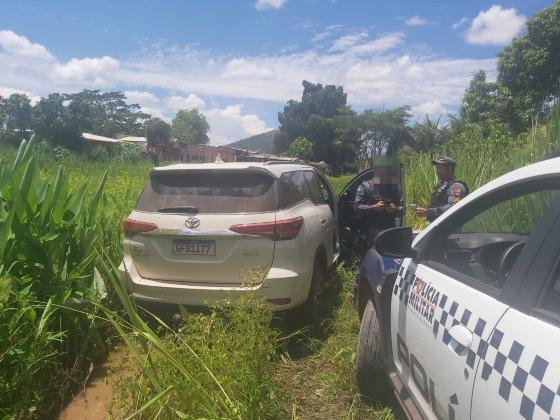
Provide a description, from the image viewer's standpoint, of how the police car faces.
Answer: facing away from the viewer and to the left of the viewer

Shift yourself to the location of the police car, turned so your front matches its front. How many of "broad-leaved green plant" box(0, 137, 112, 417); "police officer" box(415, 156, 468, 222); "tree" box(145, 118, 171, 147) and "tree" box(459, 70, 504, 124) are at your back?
0

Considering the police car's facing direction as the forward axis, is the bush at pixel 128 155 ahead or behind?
ahead

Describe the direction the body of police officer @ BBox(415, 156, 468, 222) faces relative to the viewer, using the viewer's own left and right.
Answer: facing the viewer and to the left of the viewer

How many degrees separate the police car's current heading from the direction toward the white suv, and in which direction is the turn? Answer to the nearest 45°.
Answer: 0° — it already faces it

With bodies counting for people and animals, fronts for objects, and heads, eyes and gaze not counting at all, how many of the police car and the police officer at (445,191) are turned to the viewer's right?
0

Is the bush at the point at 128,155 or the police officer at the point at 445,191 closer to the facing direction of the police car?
the bush

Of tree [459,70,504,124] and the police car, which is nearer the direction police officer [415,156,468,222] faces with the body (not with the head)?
the police car

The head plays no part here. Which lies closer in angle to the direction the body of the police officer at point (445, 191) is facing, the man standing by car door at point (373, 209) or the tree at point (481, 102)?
the man standing by car door

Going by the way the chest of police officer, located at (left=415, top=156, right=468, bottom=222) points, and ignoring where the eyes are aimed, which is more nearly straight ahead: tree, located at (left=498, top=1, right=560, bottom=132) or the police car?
the police car

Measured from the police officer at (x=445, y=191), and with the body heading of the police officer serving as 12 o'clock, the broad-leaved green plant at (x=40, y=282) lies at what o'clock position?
The broad-leaved green plant is roughly at 12 o'clock from the police officer.

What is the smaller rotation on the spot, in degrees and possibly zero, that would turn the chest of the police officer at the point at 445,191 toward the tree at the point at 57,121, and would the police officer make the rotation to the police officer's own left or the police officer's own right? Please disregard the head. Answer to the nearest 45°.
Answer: approximately 90° to the police officer's own right

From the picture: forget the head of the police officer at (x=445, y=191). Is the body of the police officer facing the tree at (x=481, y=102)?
no

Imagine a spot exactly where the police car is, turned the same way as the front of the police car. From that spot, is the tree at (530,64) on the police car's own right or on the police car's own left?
on the police car's own right

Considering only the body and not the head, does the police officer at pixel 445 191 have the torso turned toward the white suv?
yes

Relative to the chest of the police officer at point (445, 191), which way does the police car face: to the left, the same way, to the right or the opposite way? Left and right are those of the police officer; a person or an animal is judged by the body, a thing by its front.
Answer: to the right

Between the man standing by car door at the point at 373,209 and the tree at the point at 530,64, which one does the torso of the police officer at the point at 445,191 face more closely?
the man standing by car door

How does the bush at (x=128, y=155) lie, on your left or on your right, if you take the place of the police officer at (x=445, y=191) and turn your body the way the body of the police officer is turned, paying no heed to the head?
on your right

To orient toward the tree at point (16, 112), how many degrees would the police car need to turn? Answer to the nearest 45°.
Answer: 0° — it already faces it

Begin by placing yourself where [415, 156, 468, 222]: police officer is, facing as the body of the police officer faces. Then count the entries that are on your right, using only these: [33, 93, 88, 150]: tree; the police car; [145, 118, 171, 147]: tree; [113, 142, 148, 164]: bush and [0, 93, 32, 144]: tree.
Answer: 4
